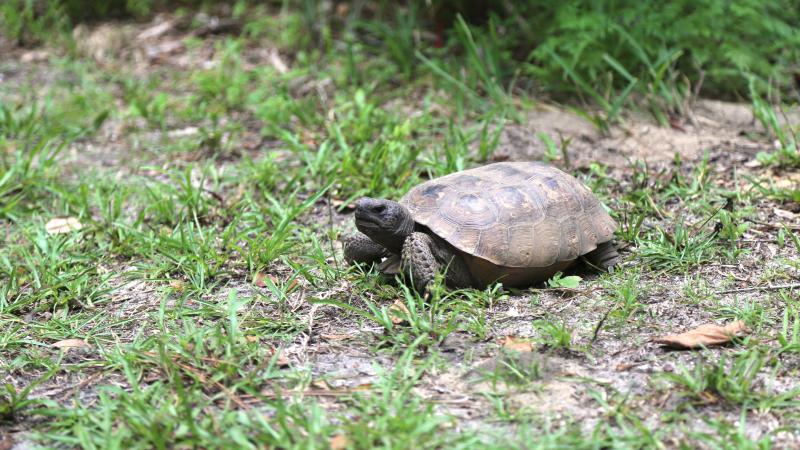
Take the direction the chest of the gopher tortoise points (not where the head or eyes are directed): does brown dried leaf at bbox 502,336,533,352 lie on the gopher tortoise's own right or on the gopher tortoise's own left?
on the gopher tortoise's own left

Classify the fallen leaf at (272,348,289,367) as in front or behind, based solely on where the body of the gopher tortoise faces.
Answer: in front

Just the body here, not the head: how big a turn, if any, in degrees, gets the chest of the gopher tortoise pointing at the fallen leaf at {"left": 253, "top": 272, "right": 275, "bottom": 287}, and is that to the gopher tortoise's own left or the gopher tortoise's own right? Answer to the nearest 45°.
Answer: approximately 45° to the gopher tortoise's own right

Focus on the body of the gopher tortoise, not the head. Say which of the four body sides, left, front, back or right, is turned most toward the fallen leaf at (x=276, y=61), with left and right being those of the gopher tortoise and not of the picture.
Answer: right

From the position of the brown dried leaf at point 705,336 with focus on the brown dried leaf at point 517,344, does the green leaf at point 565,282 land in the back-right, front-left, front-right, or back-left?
front-right

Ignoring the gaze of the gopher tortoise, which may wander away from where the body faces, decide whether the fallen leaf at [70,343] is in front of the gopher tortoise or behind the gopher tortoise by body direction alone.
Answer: in front

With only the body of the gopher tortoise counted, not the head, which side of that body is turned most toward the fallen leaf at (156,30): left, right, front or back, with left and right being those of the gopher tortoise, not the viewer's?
right

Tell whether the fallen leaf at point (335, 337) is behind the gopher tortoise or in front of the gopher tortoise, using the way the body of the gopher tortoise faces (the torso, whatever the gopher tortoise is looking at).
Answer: in front

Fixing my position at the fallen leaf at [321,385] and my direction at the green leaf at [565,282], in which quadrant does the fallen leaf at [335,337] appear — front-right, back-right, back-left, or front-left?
front-left

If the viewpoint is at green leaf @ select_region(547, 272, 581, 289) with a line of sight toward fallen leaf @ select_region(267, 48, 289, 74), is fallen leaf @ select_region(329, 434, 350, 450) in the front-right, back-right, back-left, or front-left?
back-left

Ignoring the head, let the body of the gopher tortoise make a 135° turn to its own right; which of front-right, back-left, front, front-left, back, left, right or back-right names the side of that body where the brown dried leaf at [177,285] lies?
left

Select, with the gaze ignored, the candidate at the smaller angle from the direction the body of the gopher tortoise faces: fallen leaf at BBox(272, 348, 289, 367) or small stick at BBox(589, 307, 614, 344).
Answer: the fallen leaf

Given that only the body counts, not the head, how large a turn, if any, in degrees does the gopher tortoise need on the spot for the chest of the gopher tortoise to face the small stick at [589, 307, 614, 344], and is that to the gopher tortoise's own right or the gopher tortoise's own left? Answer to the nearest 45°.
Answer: approximately 90° to the gopher tortoise's own left

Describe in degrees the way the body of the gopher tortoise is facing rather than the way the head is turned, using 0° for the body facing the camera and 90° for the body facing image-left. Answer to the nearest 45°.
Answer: approximately 45°

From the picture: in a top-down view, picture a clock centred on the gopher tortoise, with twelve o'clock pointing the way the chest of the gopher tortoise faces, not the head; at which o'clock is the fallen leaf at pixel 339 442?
The fallen leaf is roughly at 11 o'clock from the gopher tortoise.

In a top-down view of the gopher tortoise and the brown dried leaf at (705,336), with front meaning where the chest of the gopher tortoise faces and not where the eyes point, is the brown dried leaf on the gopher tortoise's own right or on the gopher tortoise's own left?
on the gopher tortoise's own left

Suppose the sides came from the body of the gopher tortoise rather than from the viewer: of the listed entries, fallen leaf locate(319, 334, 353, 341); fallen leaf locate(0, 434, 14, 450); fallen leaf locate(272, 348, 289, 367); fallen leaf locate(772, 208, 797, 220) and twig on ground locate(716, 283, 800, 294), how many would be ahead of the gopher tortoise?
3
